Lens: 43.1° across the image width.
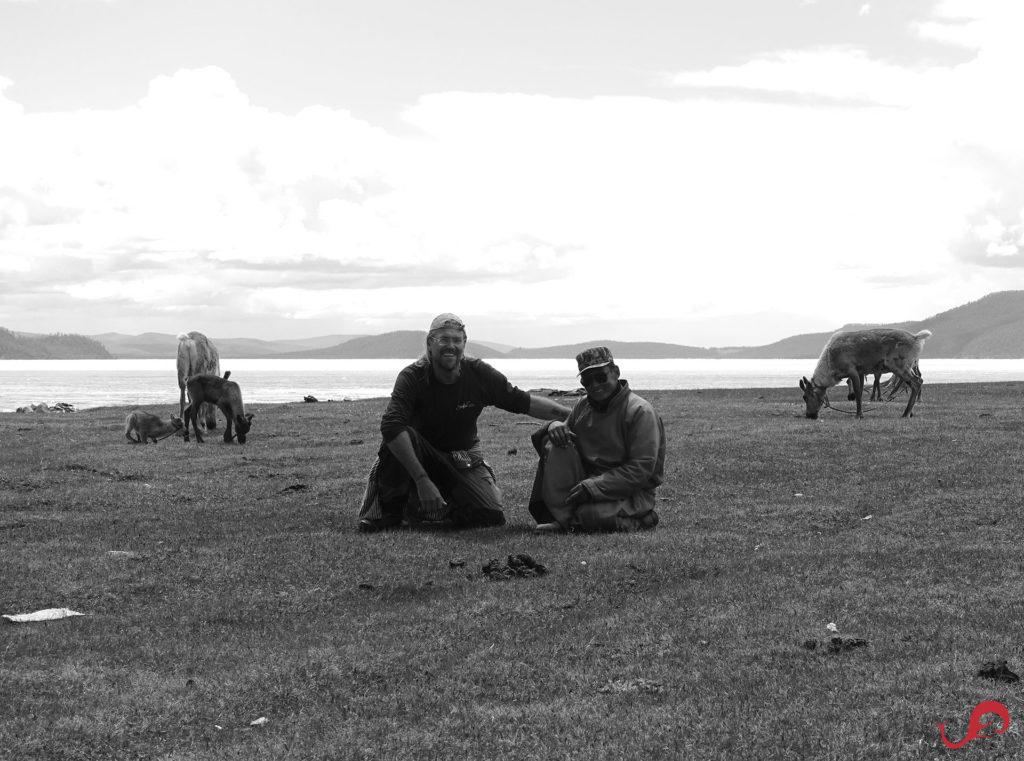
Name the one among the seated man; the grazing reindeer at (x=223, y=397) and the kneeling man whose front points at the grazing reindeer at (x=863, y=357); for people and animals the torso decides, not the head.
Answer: the grazing reindeer at (x=223, y=397)

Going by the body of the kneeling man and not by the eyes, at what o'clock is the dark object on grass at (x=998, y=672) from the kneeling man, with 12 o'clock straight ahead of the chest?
The dark object on grass is roughly at 11 o'clock from the kneeling man.

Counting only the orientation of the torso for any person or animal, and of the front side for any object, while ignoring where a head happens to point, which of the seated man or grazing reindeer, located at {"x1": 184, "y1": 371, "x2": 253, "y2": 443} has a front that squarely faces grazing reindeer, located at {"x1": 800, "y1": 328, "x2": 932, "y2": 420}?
grazing reindeer, located at {"x1": 184, "y1": 371, "x2": 253, "y2": 443}

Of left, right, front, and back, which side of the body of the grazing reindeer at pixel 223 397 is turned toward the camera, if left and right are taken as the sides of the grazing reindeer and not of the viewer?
right

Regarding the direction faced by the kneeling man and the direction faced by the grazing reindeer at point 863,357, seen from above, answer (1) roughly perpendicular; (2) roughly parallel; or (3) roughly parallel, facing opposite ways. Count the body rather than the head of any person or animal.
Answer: roughly perpendicular

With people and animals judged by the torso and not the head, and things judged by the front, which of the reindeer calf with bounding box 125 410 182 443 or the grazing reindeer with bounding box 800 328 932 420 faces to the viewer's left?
the grazing reindeer

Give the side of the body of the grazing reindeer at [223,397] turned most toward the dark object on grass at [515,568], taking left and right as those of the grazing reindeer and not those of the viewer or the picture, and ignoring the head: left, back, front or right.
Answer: right

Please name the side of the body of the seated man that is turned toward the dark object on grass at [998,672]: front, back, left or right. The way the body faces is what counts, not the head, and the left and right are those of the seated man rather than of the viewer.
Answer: left

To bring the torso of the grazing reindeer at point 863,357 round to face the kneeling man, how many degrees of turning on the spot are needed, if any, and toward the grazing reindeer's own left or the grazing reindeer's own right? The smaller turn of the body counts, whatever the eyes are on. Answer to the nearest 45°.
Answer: approximately 90° to the grazing reindeer's own left
